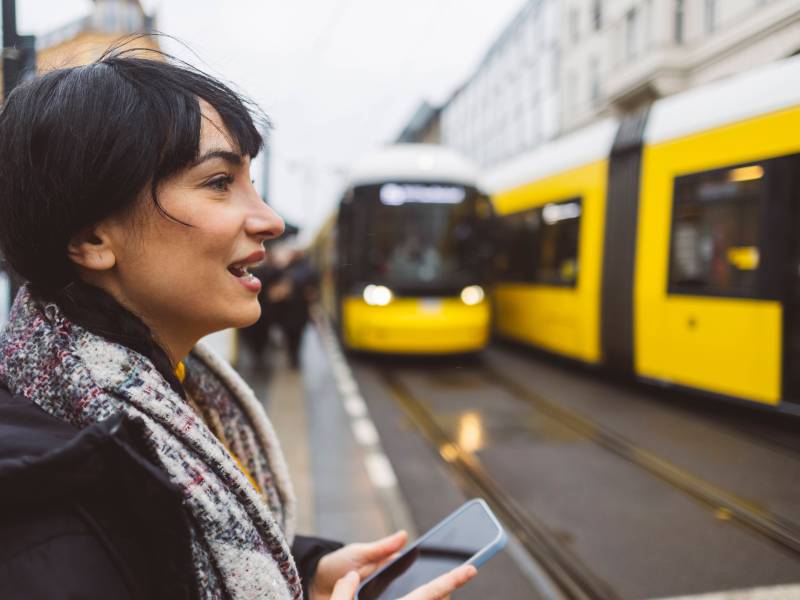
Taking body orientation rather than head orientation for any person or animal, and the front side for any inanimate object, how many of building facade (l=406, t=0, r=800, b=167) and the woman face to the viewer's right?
1

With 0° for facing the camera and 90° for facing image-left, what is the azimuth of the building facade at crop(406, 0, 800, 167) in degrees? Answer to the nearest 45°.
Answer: approximately 45°

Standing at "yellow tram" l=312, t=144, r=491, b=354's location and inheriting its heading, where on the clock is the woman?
The woman is roughly at 12 o'clock from the yellow tram.

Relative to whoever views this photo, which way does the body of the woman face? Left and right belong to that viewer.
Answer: facing to the right of the viewer

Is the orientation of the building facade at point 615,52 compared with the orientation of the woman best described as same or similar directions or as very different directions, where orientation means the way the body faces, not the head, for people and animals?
very different directions

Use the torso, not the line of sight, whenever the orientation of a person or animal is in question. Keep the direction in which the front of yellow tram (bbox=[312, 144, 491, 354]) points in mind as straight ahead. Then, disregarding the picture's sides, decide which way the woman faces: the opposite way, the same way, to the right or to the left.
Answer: to the left

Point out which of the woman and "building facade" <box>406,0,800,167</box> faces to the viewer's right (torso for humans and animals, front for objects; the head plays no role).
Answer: the woman

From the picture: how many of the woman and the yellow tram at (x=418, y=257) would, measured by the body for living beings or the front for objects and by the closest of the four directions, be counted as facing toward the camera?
1

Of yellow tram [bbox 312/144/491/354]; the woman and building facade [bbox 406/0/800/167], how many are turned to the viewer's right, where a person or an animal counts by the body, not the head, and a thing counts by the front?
1

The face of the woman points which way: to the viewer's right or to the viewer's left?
to the viewer's right
